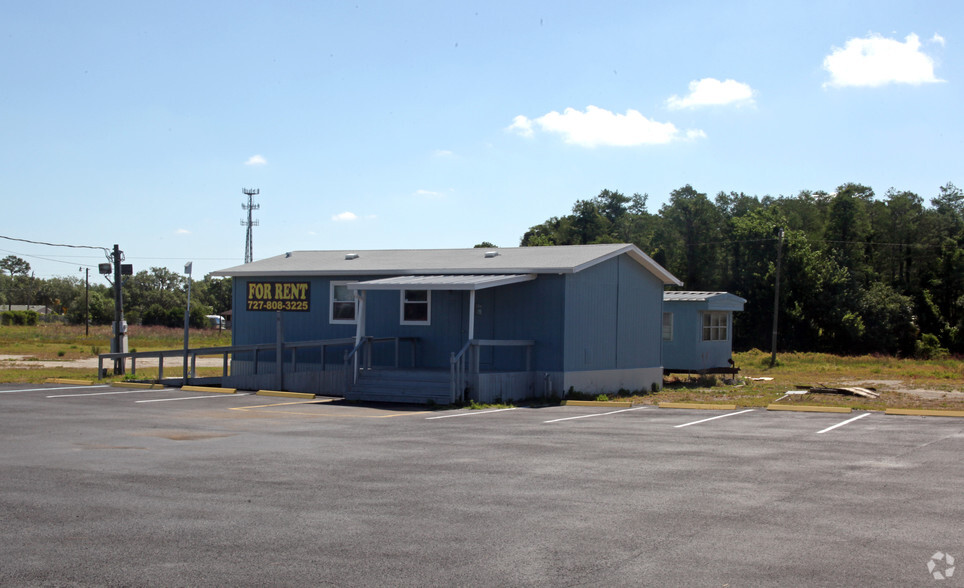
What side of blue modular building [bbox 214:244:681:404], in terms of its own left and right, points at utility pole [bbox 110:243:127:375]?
right

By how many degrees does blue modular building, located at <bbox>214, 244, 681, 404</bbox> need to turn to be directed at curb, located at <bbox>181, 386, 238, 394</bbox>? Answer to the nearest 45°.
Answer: approximately 45° to its right

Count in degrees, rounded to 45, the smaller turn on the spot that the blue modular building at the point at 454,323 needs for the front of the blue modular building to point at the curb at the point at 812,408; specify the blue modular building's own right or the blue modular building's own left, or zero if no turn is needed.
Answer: approximately 90° to the blue modular building's own left

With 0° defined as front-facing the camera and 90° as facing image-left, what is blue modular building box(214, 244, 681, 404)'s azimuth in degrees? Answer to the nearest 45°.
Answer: approximately 45°

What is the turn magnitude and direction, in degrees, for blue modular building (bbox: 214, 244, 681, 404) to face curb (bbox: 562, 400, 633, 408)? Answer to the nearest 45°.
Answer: approximately 90° to its left

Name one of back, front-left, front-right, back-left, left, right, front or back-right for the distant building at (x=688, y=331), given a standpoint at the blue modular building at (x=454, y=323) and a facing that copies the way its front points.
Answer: back

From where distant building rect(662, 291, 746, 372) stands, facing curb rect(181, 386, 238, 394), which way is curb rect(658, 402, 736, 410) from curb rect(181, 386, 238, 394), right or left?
left

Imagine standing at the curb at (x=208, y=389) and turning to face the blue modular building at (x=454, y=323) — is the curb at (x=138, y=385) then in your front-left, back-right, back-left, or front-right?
back-left

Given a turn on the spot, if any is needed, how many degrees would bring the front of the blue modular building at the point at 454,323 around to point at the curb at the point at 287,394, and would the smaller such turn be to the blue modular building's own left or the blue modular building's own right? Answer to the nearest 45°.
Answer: approximately 45° to the blue modular building's own right
